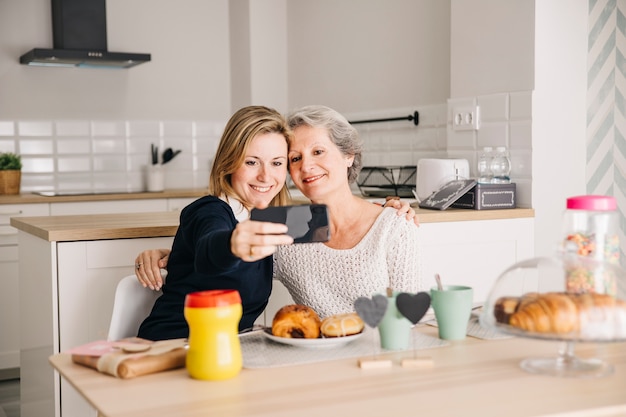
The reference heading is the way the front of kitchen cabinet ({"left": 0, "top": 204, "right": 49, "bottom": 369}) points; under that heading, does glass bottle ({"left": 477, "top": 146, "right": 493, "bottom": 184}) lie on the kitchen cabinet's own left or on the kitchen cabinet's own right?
on the kitchen cabinet's own left

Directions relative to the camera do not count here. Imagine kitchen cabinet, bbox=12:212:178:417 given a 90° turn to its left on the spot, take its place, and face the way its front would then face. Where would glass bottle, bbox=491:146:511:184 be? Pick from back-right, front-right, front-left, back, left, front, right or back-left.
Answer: front

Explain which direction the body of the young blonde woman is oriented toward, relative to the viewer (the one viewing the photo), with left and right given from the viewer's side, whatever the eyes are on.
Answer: facing the viewer and to the right of the viewer

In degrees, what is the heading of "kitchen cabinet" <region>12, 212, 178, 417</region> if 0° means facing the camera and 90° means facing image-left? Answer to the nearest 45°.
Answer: approximately 0°

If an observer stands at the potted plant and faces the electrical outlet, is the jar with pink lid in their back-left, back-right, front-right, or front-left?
front-right

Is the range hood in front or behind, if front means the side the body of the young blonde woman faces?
behind

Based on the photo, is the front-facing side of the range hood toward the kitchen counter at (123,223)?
yes

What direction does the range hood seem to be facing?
toward the camera

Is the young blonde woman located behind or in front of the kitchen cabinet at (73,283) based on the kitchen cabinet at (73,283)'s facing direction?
in front

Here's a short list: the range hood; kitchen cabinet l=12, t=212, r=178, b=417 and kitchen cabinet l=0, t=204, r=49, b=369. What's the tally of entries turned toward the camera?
3

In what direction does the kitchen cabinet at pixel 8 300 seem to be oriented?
toward the camera

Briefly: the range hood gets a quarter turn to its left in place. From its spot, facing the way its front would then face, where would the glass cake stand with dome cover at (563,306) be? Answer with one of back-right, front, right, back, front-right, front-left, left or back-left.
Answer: right

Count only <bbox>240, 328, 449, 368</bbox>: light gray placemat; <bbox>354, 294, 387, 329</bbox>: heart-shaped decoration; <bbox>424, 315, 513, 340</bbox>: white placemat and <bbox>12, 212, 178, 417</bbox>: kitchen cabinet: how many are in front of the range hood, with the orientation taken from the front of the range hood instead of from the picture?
4

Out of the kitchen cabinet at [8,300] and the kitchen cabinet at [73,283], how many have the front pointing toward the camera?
2

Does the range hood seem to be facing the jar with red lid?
yes

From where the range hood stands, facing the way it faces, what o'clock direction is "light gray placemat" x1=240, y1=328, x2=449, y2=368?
The light gray placemat is roughly at 12 o'clock from the range hood.

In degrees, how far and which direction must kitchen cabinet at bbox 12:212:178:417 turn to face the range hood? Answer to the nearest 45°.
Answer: approximately 180°
